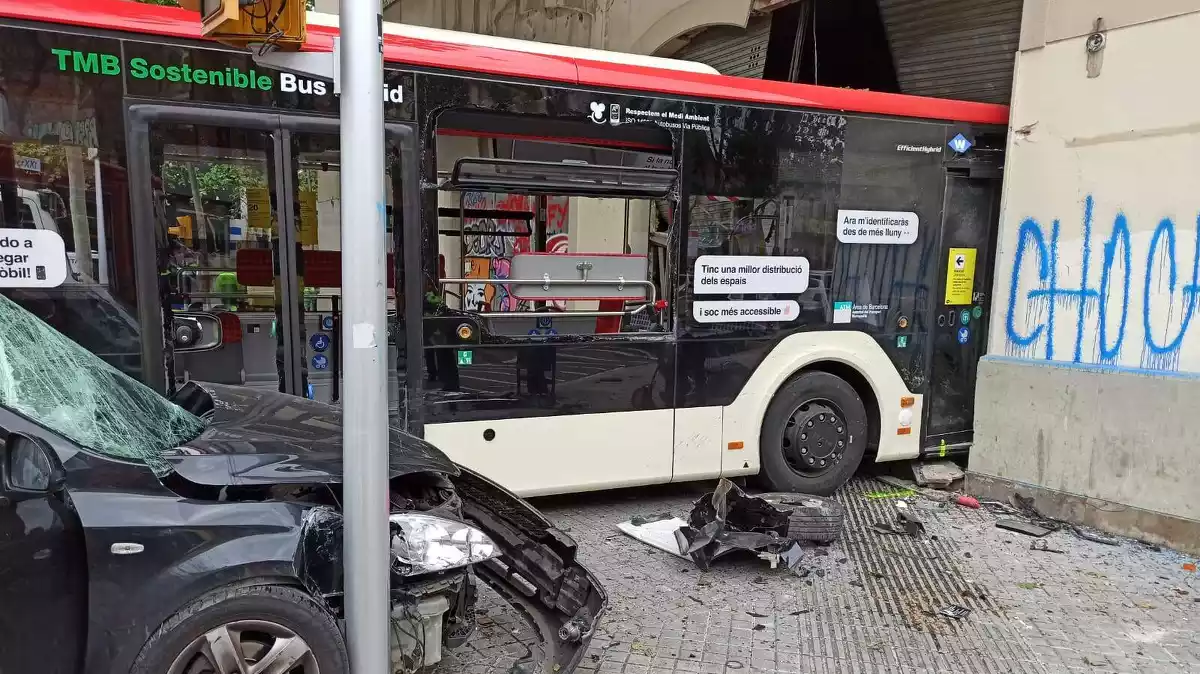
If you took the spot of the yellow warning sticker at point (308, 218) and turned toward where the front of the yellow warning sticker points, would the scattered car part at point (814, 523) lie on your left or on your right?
on your left

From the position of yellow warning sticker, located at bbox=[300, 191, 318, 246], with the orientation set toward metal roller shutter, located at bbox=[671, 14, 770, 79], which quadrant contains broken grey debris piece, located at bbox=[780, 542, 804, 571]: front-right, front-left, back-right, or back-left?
front-right

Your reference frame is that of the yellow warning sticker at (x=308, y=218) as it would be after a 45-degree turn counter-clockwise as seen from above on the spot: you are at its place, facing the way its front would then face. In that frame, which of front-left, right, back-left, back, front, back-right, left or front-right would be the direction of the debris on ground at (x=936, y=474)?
front-left

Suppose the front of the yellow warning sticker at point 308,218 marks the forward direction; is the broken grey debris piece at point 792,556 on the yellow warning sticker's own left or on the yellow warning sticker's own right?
on the yellow warning sticker's own left

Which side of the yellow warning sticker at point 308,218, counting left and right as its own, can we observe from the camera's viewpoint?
front

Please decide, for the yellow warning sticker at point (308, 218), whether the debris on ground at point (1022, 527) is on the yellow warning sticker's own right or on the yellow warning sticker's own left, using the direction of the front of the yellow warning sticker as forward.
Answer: on the yellow warning sticker's own left

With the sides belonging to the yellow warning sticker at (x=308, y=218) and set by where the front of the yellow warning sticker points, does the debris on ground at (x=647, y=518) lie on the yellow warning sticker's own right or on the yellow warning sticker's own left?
on the yellow warning sticker's own left

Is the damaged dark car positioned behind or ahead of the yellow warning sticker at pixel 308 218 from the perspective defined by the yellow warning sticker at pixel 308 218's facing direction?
ahead

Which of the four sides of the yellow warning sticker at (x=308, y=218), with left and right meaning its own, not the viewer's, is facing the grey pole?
front

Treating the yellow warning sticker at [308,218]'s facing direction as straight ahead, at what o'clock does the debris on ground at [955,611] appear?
The debris on ground is roughly at 10 o'clock from the yellow warning sticker.

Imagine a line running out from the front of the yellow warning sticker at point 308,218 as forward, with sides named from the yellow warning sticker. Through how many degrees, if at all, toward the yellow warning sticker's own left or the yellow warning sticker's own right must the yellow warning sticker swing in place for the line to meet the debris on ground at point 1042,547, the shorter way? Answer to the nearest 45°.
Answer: approximately 90° to the yellow warning sticker's own left

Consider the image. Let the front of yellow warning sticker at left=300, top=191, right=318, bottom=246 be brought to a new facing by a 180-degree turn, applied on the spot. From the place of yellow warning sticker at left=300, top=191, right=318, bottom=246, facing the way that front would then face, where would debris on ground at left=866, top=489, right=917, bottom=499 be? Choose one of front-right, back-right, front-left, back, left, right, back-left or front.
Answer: right
